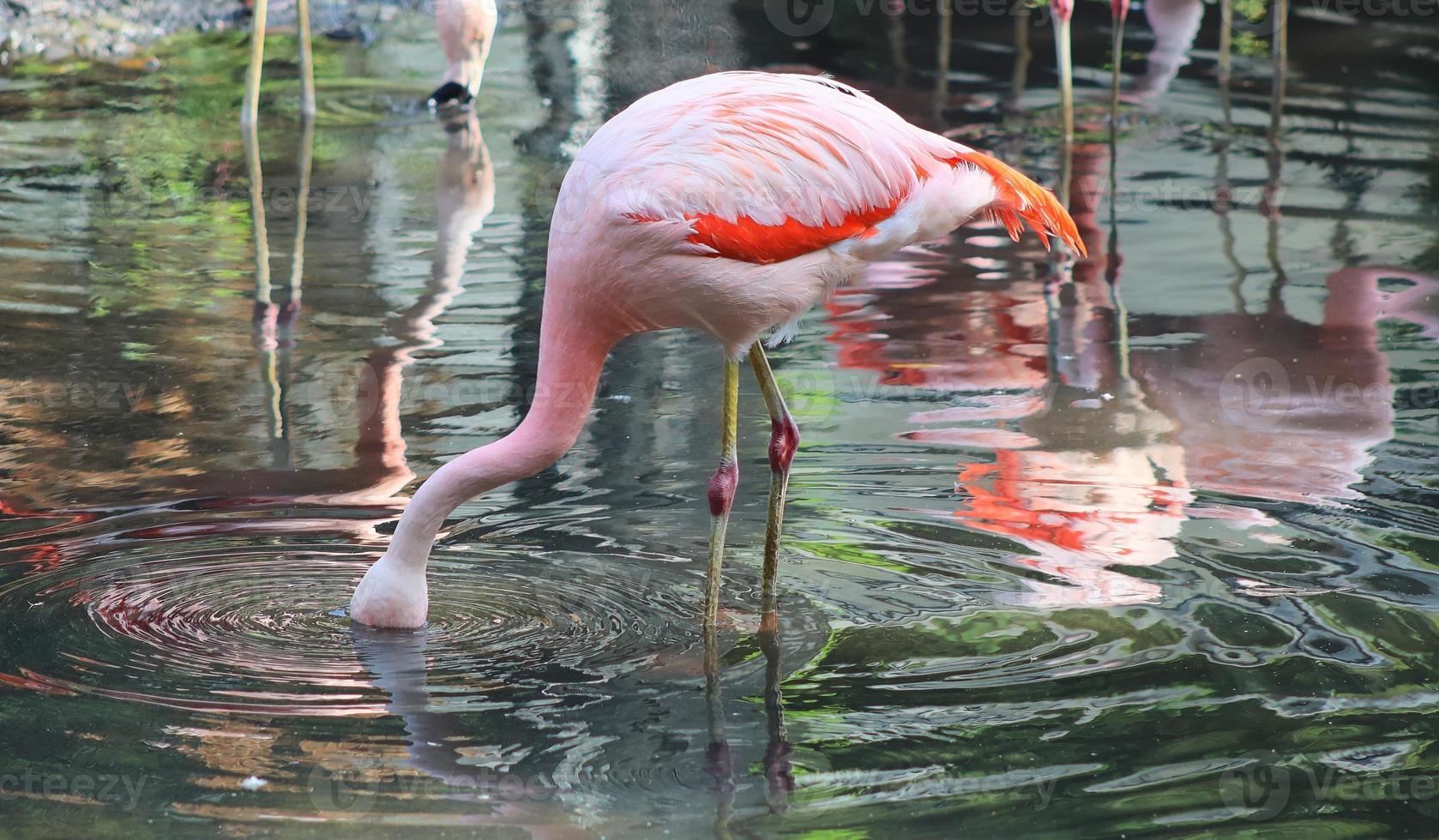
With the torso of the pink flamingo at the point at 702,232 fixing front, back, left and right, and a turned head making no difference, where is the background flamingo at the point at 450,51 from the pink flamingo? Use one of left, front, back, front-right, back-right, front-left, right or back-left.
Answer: right

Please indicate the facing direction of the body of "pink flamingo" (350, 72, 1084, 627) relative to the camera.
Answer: to the viewer's left

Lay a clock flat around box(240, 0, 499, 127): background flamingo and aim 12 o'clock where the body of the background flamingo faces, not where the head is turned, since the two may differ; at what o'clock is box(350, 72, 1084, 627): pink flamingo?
The pink flamingo is roughly at 3 o'clock from the background flamingo.

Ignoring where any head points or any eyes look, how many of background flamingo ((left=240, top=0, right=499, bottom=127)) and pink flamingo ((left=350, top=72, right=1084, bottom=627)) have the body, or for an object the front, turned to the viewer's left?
1

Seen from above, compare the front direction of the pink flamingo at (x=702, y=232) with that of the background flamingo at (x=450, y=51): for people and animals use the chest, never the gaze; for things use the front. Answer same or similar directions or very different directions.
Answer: very different directions
